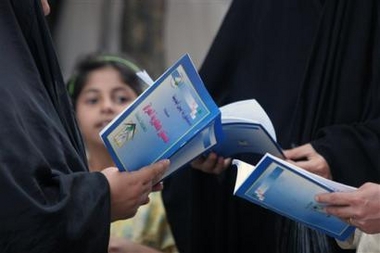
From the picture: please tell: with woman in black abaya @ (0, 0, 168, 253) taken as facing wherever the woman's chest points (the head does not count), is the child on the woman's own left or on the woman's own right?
on the woman's own left

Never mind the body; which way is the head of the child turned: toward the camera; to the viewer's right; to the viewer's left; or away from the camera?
toward the camera

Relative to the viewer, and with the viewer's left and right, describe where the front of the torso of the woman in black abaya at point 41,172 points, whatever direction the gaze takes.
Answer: facing to the right of the viewer

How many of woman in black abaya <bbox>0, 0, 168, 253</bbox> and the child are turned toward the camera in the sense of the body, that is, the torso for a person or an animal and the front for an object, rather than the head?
1

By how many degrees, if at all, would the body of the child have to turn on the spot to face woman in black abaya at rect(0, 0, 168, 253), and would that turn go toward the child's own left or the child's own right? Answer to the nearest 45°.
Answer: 0° — they already face them

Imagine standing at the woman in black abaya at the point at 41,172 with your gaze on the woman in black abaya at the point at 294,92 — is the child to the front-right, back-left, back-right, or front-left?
front-left

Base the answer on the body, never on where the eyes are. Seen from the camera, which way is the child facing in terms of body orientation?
toward the camera

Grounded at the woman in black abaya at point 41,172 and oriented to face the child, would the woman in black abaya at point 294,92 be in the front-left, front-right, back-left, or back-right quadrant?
front-right

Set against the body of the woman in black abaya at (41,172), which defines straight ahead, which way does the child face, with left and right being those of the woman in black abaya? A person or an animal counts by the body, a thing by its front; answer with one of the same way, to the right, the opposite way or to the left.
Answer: to the right
